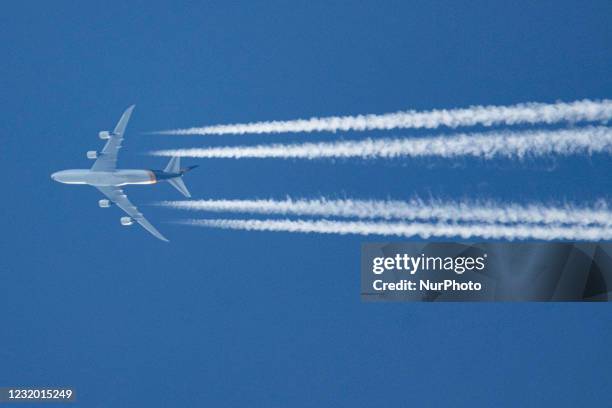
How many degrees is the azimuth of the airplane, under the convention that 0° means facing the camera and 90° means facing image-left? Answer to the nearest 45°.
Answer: approximately 90°

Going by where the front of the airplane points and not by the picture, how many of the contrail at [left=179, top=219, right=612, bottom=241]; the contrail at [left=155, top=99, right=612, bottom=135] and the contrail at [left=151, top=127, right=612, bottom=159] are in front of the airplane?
0

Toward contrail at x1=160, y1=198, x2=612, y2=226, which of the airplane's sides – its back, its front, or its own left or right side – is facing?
back

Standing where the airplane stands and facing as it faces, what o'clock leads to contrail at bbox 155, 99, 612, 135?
The contrail is roughly at 7 o'clock from the airplane.

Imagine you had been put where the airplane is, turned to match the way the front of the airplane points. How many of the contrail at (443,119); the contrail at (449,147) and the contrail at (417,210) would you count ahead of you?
0

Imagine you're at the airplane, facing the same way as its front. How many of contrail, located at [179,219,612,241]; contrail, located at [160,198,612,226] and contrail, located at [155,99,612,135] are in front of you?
0

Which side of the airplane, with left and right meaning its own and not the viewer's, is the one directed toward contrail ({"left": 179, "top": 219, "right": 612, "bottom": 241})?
back

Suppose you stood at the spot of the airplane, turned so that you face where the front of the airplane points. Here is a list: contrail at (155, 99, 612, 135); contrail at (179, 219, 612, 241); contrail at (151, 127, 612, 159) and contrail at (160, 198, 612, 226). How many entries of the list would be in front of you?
0

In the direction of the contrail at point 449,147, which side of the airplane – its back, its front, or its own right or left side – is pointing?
back
